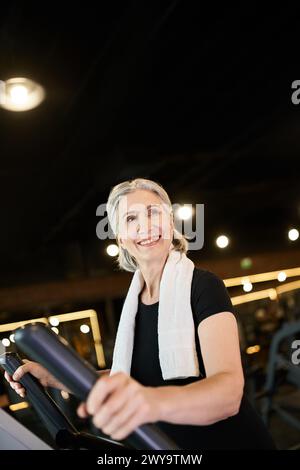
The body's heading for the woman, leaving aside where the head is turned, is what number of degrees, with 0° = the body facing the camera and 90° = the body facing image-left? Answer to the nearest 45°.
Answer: approximately 45°

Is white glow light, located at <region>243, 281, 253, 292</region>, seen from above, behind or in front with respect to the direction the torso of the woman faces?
behind

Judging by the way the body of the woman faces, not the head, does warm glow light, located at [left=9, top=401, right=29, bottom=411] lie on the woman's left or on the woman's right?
on the woman's right
